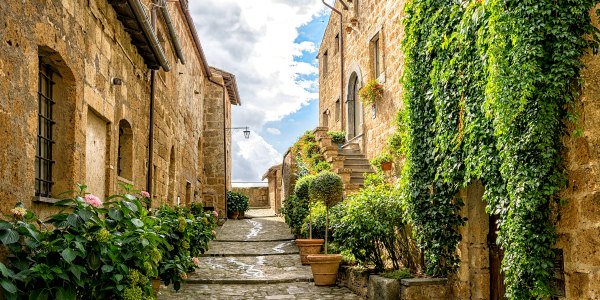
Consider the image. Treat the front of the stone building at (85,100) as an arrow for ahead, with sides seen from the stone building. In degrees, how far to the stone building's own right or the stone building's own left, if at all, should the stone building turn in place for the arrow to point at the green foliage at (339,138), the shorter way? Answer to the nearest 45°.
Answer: approximately 90° to the stone building's own left

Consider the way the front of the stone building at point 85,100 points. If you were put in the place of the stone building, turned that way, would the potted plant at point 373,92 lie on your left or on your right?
on your left

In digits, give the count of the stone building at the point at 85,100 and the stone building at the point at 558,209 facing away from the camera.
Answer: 0

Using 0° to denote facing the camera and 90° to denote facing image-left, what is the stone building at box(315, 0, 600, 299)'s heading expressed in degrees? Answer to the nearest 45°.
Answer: approximately 45°

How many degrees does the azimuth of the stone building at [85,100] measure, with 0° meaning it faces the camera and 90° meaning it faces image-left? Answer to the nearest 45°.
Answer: approximately 315°

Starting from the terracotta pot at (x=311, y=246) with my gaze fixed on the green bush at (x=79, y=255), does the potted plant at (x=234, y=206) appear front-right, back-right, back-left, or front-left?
back-right

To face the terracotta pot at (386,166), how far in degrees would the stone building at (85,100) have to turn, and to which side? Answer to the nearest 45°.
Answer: approximately 90° to its left
